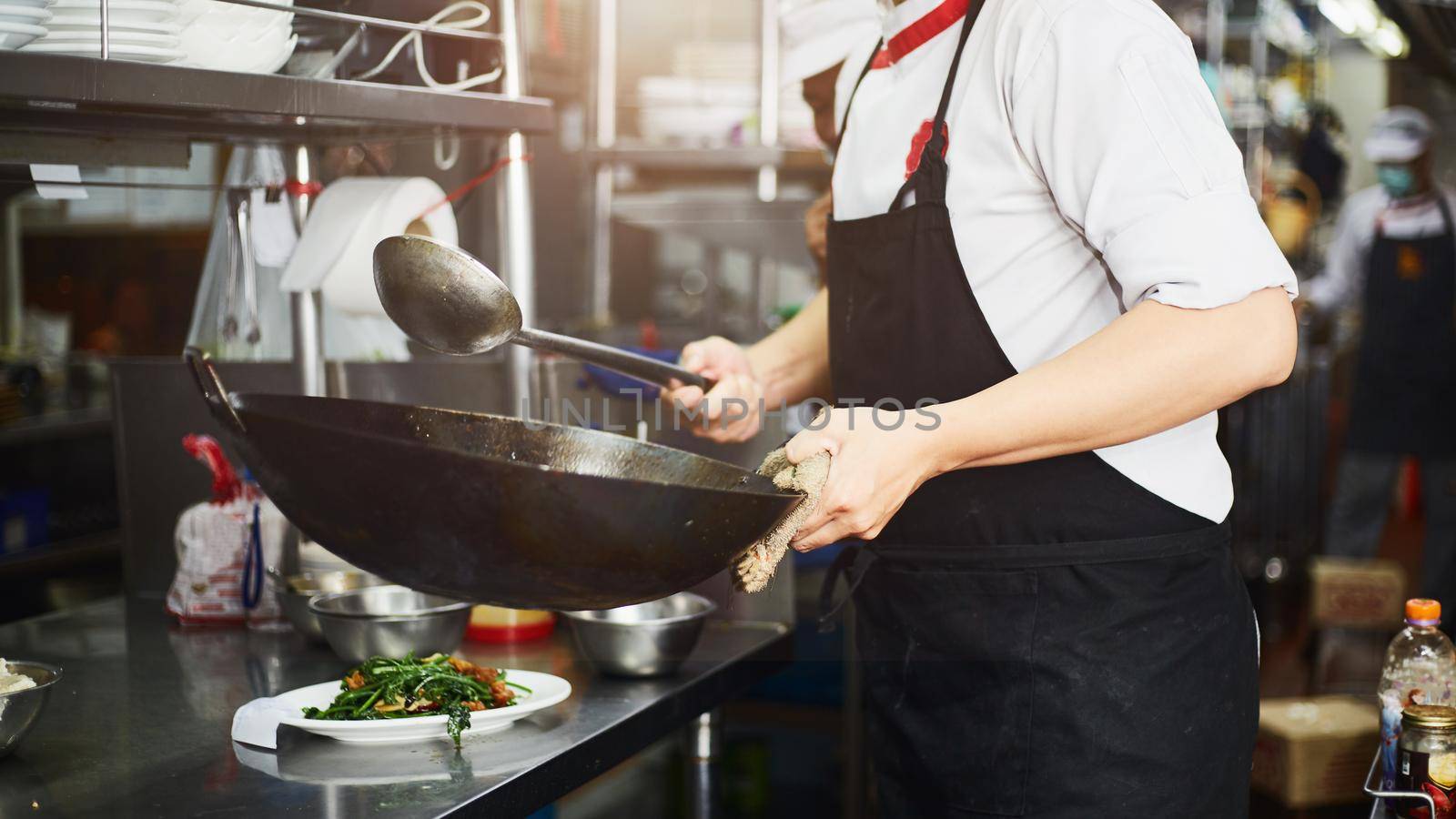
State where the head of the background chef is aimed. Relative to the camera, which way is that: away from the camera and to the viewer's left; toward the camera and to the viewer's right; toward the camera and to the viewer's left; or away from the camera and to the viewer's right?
toward the camera and to the viewer's left

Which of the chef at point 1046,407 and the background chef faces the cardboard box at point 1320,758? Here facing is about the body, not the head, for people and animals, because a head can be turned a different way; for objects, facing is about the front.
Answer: the background chef

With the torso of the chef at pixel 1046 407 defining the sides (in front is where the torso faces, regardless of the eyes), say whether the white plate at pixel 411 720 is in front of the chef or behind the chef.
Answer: in front

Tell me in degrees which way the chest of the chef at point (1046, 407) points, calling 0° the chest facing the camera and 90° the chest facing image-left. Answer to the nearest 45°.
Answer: approximately 45°

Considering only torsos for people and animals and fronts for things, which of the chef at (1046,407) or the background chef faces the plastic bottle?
the background chef

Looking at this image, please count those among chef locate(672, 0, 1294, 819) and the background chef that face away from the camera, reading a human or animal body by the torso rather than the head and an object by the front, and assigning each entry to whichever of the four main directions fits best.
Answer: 0

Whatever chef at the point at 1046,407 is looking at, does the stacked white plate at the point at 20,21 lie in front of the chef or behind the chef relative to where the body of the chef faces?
in front

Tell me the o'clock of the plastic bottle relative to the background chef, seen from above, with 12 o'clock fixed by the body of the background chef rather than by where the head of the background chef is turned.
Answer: The plastic bottle is roughly at 12 o'clock from the background chef.

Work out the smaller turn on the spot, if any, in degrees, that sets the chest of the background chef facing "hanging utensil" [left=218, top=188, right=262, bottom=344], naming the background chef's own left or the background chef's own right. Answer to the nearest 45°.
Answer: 0° — they already face it

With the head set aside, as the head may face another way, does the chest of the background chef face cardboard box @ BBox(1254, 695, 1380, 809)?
yes
